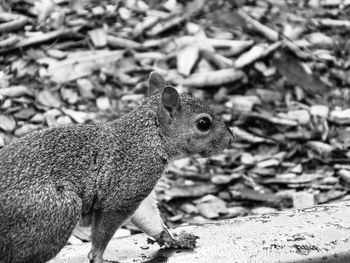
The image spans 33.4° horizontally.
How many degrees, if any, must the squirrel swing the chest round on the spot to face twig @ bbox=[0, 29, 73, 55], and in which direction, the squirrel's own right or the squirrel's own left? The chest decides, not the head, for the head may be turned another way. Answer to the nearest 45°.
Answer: approximately 90° to the squirrel's own left

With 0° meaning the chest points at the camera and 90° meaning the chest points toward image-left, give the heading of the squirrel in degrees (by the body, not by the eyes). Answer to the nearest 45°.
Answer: approximately 270°
